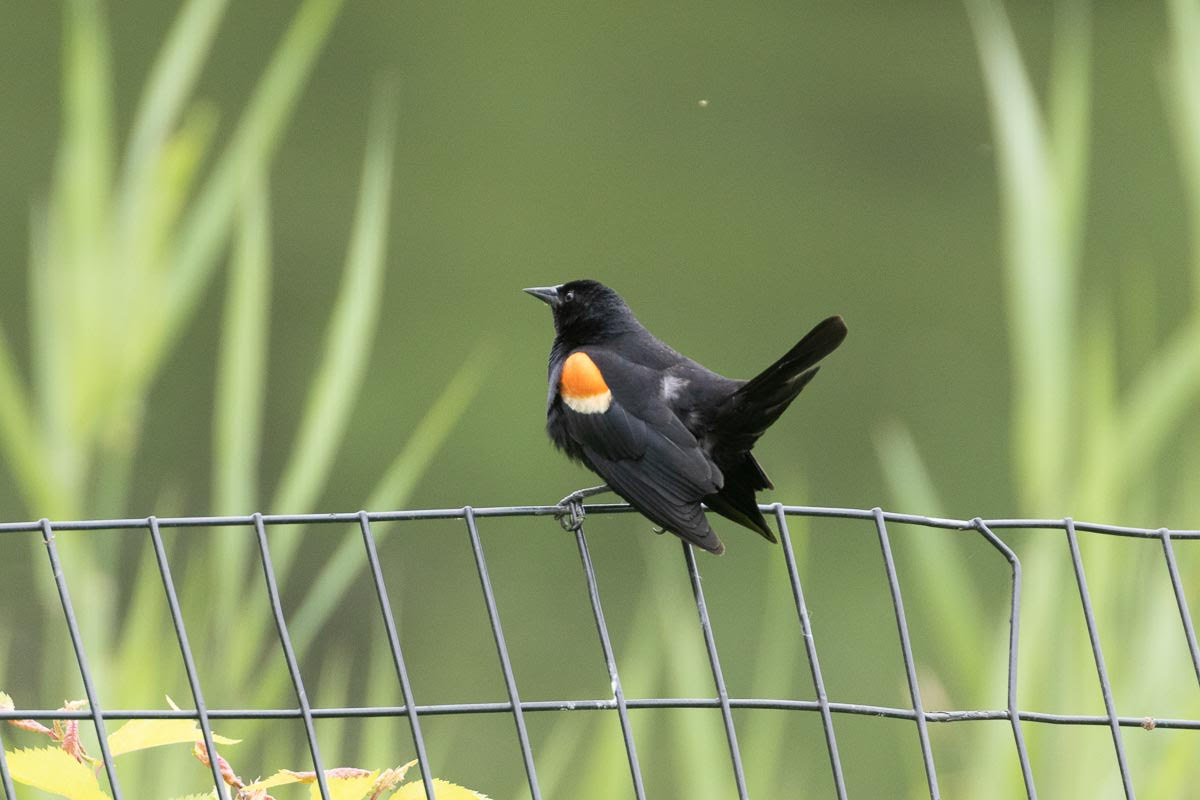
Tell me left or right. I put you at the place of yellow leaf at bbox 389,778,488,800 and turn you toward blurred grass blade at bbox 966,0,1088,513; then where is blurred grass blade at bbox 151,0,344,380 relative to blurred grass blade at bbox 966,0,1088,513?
left

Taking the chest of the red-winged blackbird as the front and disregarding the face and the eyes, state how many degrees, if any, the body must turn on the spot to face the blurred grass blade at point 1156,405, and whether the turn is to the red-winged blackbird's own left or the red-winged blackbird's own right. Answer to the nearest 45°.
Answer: approximately 135° to the red-winged blackbird's own right

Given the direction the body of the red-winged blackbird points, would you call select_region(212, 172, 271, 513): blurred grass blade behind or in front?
in front

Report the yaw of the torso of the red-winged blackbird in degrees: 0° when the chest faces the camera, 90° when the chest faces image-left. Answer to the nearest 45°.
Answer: approximately 90°

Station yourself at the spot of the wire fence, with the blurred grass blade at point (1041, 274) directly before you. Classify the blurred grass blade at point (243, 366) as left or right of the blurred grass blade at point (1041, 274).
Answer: left

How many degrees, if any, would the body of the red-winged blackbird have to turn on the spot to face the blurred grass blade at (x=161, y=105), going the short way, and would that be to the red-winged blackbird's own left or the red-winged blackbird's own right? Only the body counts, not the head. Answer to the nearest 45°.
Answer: approximately 45° to the red-winged blackbird's own right

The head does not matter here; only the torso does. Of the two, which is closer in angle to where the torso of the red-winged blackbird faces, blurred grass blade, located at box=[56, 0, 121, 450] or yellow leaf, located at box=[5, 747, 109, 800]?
the blurred grass blade

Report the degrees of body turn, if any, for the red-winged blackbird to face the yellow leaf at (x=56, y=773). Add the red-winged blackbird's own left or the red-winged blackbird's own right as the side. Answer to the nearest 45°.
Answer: approximately 45° to the red-winged blackbird's own left

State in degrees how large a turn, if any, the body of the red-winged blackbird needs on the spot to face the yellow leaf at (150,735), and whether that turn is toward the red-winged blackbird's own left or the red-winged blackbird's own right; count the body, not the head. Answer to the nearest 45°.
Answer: approximately 45° to the red-winged blackbird's own left

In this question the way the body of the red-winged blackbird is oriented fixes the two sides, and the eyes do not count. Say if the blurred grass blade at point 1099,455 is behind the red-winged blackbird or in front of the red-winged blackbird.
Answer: behind

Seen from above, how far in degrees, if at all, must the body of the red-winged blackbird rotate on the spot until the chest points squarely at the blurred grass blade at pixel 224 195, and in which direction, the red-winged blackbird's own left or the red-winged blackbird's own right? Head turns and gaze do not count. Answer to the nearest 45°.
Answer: approximately 45° to the red-winged blackbird's own right
